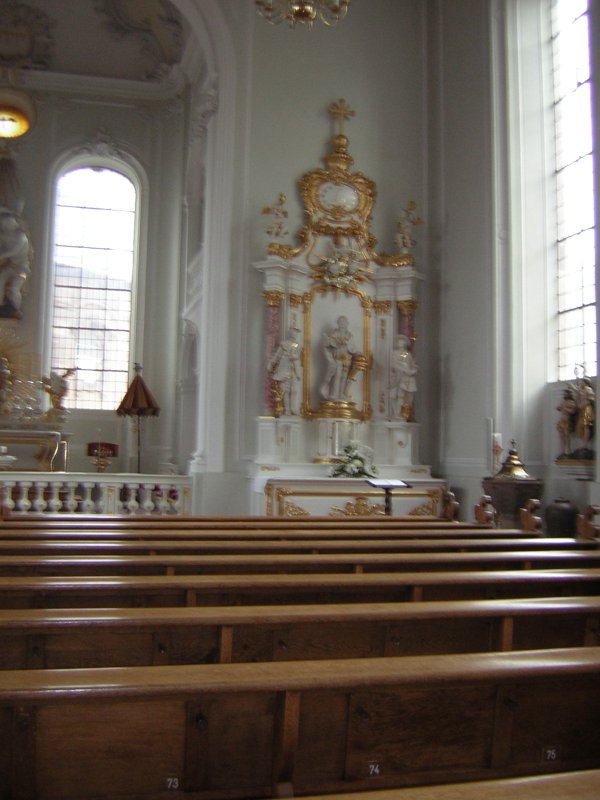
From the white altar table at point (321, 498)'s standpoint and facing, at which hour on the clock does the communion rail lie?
The communion rail is roughly at 3 o'clock from the white altar table.

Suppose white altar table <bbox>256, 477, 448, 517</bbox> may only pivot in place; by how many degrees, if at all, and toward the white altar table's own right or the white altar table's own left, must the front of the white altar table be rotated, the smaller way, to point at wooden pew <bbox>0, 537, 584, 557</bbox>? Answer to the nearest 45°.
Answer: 0° — it already faces it

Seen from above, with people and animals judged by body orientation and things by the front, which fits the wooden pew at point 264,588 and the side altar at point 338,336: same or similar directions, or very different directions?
very different directions

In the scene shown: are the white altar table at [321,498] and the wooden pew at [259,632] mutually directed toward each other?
yes

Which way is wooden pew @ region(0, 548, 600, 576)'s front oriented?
away from the camera

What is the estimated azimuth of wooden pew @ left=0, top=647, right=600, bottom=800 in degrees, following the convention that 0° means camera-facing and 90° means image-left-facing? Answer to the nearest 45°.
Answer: approximately 180°

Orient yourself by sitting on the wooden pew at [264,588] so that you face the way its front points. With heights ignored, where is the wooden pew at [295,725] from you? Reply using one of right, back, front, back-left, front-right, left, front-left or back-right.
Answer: back

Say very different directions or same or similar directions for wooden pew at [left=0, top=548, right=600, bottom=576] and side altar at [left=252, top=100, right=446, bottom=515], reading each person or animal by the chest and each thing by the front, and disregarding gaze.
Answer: very different directions

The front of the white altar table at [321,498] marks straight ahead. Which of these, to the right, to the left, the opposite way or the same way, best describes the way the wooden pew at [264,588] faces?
the opposite way

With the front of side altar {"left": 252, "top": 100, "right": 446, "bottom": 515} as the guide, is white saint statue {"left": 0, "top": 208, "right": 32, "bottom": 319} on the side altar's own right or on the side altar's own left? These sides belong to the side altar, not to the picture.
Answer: on the side altar's own right

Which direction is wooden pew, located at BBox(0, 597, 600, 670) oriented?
away from the camera

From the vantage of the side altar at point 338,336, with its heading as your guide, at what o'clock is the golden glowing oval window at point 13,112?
The golden glowing oval window is roughly at 3 o'clock from the side altar.

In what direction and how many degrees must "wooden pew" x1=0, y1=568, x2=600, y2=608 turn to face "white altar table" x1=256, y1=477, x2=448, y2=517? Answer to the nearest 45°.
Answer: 0° — it already faces it

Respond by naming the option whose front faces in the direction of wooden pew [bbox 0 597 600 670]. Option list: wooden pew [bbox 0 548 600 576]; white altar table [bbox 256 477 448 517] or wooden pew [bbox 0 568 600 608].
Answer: the white altar table

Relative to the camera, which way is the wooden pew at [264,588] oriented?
away from the camera
